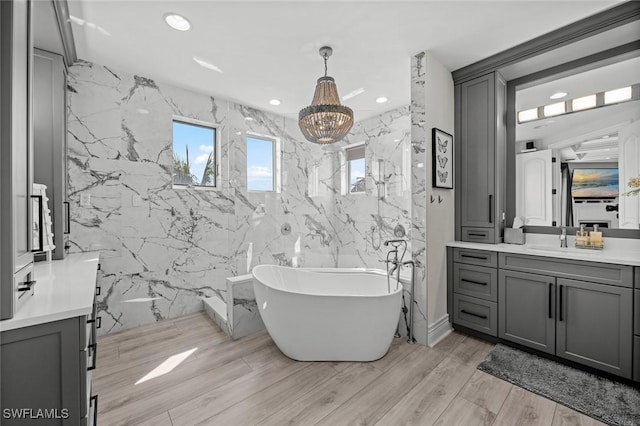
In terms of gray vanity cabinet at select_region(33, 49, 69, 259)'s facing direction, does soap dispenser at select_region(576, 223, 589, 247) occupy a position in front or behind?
in front

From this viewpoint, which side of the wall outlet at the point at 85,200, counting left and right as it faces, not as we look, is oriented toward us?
front

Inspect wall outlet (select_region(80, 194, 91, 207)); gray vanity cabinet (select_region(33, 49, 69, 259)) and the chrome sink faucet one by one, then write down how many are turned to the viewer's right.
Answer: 1

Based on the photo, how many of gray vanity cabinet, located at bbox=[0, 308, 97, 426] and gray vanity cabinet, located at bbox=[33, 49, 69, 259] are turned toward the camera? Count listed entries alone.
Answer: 0

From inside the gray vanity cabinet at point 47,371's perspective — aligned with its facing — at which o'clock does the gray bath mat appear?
The gray bath mat is roughly at 1 o'clock from the gray vanity cabinet.

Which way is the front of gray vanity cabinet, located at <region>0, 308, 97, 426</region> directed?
to the viewer's right

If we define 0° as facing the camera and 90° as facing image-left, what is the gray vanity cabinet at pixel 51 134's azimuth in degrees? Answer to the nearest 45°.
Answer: approximately 270°

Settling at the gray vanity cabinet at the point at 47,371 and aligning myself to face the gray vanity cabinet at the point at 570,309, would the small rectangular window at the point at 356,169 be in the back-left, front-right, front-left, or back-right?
front-left

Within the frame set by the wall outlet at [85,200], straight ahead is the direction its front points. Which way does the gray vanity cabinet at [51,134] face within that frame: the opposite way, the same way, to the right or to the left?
to the left
